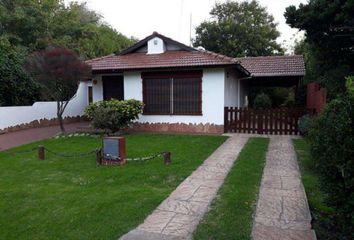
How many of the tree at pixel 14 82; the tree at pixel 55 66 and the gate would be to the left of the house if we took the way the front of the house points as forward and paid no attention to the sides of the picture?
1

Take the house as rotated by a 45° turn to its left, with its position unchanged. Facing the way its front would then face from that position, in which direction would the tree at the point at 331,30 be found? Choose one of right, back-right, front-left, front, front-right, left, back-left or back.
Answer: front

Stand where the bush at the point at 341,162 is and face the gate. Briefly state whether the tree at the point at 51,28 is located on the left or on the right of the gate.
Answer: left

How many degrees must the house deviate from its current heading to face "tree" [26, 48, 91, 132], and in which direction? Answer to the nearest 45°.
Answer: approximately 90° to its right

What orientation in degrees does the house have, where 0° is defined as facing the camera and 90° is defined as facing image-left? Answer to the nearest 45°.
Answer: approximately 0°

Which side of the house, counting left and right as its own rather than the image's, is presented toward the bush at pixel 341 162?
front

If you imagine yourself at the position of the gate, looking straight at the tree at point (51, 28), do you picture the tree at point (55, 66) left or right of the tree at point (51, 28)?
left

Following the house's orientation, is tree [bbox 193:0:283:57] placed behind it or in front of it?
behind

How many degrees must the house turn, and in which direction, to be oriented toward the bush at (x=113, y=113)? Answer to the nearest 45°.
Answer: approximately 45° to its right

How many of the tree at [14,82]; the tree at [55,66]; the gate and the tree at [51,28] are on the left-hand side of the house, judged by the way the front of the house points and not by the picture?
1

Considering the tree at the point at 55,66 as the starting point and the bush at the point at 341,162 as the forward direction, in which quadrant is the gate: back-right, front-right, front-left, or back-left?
front-left

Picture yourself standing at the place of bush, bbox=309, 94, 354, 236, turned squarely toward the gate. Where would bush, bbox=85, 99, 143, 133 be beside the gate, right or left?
left

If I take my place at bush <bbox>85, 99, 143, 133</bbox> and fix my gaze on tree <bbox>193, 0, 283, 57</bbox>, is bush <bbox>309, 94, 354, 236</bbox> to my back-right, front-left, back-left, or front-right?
back-right

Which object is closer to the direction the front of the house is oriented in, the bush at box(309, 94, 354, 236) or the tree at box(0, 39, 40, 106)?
the bush
